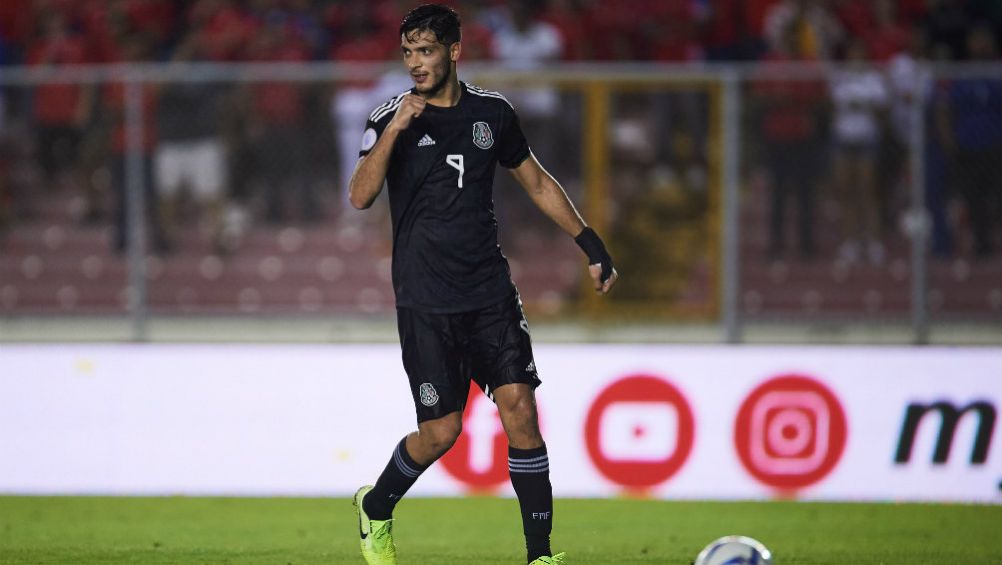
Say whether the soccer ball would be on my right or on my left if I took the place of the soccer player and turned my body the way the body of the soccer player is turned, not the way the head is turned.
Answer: on my left

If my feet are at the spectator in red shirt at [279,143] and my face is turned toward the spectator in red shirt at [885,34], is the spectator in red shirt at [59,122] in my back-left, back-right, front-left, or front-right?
back-left

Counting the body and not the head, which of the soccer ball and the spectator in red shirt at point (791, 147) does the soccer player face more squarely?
the soccer ball

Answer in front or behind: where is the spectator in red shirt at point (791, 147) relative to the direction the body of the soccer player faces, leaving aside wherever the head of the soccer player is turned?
behind

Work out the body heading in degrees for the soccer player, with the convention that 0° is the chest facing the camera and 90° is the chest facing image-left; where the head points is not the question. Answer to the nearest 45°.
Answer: approximately 0°

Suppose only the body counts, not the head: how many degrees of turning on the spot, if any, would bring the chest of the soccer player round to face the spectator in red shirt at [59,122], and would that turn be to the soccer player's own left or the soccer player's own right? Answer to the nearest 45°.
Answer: approximately 135° to the soccer player's own right

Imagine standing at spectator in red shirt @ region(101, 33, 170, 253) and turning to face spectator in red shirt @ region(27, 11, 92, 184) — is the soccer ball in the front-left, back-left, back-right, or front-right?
back-left
